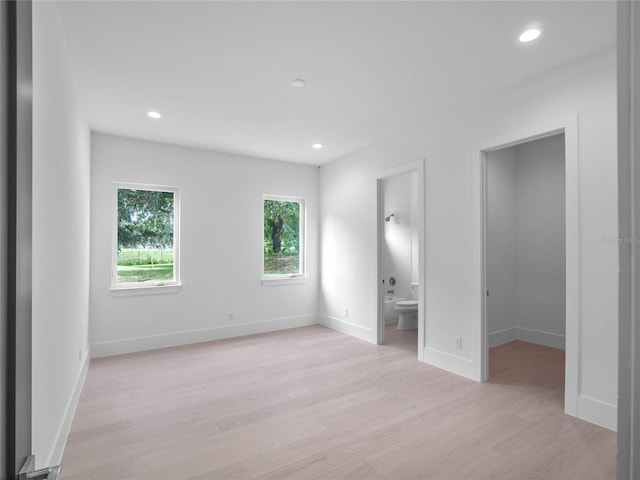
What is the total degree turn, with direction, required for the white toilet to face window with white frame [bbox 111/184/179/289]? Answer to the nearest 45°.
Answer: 0° — it already faces it

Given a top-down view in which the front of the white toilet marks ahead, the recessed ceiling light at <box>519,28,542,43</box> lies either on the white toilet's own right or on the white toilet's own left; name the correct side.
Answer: on the white toilet's own left

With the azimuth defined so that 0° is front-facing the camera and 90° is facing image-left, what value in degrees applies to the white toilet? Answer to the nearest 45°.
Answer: approximately 45°

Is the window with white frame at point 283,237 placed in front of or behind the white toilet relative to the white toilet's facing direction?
in front
